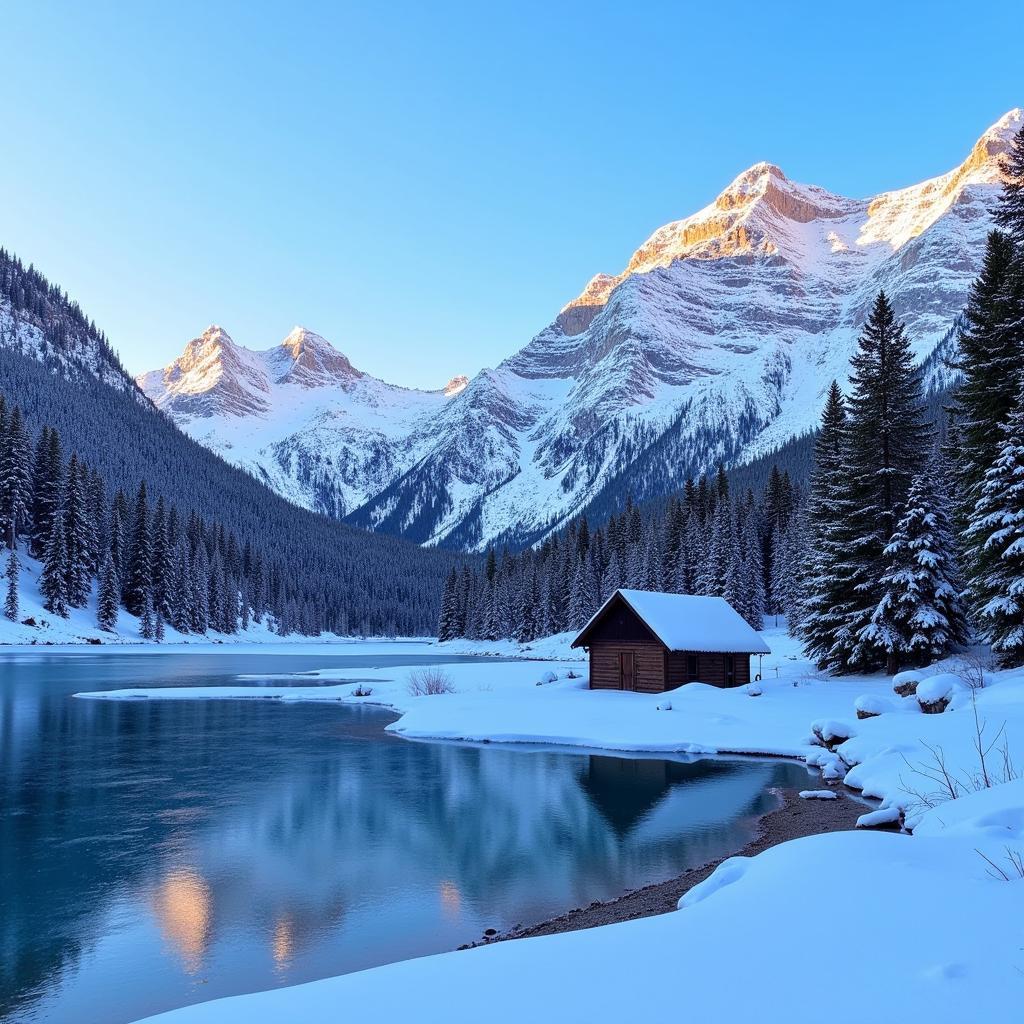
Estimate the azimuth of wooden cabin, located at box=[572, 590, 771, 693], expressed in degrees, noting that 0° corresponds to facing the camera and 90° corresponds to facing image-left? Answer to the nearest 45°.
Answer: approximately 45°

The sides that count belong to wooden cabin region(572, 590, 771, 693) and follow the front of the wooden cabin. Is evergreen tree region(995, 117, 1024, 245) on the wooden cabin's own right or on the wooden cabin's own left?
on the wooden cabin's own left

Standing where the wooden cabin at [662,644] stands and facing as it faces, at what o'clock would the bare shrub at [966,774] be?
The bare shrub is roughly at 10 o'clock from the wooden cabin.

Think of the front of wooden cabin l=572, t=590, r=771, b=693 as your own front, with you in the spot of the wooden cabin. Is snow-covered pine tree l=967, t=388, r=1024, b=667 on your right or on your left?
on your left

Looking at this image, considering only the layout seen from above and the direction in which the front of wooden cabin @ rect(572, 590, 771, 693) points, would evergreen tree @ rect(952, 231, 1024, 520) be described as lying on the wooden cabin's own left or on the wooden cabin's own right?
on the wooden cabin's own left

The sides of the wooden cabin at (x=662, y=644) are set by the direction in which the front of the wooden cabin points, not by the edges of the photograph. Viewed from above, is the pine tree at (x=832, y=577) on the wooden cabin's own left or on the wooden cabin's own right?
on the wooden cabin's own left

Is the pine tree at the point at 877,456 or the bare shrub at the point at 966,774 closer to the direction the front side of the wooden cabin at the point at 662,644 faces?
the bare shrub

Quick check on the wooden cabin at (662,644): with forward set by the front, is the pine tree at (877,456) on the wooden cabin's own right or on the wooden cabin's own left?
on the wooden cabin's own left

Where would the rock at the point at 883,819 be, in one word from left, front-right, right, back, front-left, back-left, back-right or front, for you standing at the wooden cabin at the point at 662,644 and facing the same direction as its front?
front-left

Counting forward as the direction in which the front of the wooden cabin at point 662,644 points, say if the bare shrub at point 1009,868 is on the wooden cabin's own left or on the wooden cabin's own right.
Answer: on the wooden cabin's own left

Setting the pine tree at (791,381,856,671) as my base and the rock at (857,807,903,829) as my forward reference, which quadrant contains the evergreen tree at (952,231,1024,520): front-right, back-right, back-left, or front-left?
front-left
